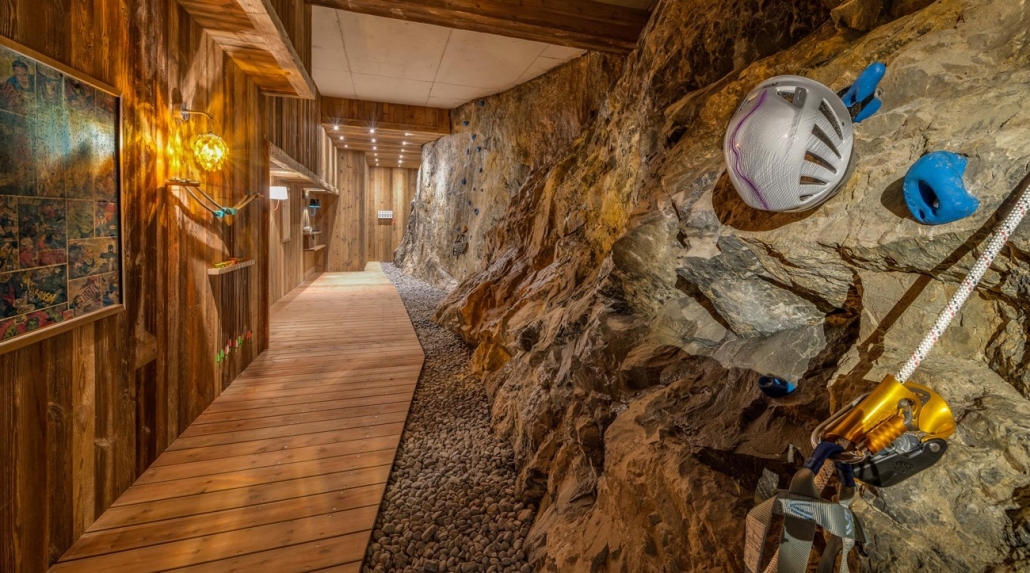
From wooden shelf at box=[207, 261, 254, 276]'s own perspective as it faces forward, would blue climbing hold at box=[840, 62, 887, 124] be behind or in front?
in front

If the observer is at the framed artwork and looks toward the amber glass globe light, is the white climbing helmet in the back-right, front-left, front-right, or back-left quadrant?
back-right

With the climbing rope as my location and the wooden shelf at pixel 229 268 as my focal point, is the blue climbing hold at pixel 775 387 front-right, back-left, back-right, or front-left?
front-right

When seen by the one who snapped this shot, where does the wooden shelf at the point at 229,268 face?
facing the viewer and to the right of the viewer

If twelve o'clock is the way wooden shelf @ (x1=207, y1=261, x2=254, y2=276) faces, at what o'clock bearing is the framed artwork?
The framed artwork is roughly at 2 o'clock from the wooden shelf.

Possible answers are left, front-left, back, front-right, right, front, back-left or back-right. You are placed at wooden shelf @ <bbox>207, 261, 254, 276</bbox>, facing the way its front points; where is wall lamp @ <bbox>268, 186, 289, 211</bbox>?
back-left

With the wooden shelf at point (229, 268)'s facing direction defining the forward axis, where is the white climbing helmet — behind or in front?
in front

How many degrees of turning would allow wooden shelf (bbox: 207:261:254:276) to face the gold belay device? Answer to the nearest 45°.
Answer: approximately 45° to its right

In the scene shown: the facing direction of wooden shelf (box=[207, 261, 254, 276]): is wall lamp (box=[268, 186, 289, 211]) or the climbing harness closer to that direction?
the climbing harness
